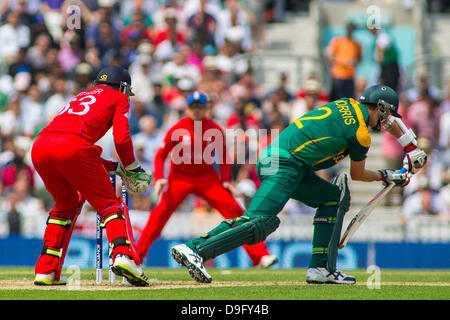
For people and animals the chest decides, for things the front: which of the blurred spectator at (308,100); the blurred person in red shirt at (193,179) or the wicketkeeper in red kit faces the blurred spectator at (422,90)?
the wicketkeeper in red kit

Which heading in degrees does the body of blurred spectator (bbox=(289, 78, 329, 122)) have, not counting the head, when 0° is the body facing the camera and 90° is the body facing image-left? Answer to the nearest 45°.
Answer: approximately 0°

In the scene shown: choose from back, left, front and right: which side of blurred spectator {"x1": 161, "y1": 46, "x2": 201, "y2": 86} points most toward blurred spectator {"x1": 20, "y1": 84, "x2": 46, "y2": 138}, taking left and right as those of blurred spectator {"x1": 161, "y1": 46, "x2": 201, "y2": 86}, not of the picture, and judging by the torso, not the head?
right

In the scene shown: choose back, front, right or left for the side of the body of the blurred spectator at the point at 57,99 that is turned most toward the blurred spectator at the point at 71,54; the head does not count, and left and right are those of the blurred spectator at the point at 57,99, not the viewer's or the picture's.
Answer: back

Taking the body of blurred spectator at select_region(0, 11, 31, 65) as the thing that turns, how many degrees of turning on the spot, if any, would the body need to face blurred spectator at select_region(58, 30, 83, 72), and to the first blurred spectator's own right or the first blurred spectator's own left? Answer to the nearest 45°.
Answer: approximately 45° to the first blurred spectator's own left

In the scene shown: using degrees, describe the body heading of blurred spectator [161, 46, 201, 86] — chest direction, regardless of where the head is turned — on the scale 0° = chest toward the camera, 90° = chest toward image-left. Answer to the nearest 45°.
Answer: approximately 0°

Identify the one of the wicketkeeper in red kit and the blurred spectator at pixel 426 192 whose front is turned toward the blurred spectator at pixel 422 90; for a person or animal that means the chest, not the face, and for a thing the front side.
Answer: the wicketkeeper in red kit
